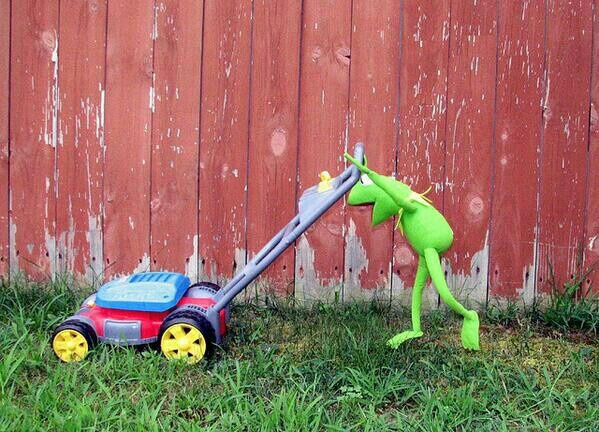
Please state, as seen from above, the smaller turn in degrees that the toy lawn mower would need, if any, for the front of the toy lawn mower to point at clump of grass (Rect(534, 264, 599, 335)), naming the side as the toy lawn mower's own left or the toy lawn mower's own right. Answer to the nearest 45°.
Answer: approximately 180°

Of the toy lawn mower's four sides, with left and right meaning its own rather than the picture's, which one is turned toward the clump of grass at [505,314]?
back

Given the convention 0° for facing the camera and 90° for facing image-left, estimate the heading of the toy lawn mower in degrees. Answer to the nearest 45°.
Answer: approximately 90°
